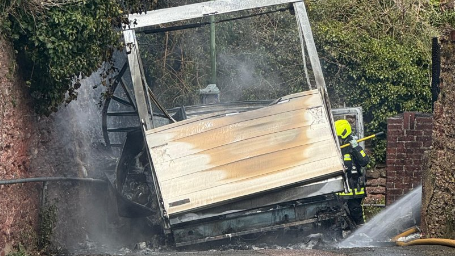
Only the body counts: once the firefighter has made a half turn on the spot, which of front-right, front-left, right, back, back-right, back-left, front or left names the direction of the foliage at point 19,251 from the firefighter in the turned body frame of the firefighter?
back-right

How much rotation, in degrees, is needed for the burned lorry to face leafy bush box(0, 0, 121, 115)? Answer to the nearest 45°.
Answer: approximately 90° to its left

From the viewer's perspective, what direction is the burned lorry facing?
away from the camera

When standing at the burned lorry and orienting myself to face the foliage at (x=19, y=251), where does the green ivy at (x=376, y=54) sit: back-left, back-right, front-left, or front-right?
back-right

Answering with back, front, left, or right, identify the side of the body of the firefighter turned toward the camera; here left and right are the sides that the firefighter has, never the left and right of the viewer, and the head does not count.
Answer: left

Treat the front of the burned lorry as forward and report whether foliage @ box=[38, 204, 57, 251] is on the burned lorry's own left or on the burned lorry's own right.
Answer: on the burned lorry's own left

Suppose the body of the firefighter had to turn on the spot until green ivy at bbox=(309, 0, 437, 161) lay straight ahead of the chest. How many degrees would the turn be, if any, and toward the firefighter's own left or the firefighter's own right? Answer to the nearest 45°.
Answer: approximately 90° to the firefighter's own right

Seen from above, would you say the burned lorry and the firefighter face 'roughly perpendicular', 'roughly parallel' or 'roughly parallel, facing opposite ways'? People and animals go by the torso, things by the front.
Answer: roughly perpendicular
